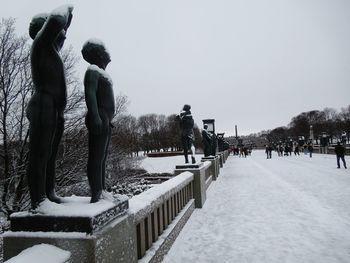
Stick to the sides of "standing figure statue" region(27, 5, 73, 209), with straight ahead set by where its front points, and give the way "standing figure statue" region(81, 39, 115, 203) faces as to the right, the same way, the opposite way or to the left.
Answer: the same way

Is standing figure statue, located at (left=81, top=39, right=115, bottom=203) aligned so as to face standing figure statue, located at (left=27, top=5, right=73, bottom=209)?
no

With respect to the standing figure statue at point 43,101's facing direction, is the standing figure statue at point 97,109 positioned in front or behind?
in front

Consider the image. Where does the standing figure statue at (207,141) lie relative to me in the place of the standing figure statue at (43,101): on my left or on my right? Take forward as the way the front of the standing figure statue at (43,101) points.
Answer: on my left

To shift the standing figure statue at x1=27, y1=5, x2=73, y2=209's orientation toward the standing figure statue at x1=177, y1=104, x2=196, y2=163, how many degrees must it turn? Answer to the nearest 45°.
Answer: approximately 45° to its left
